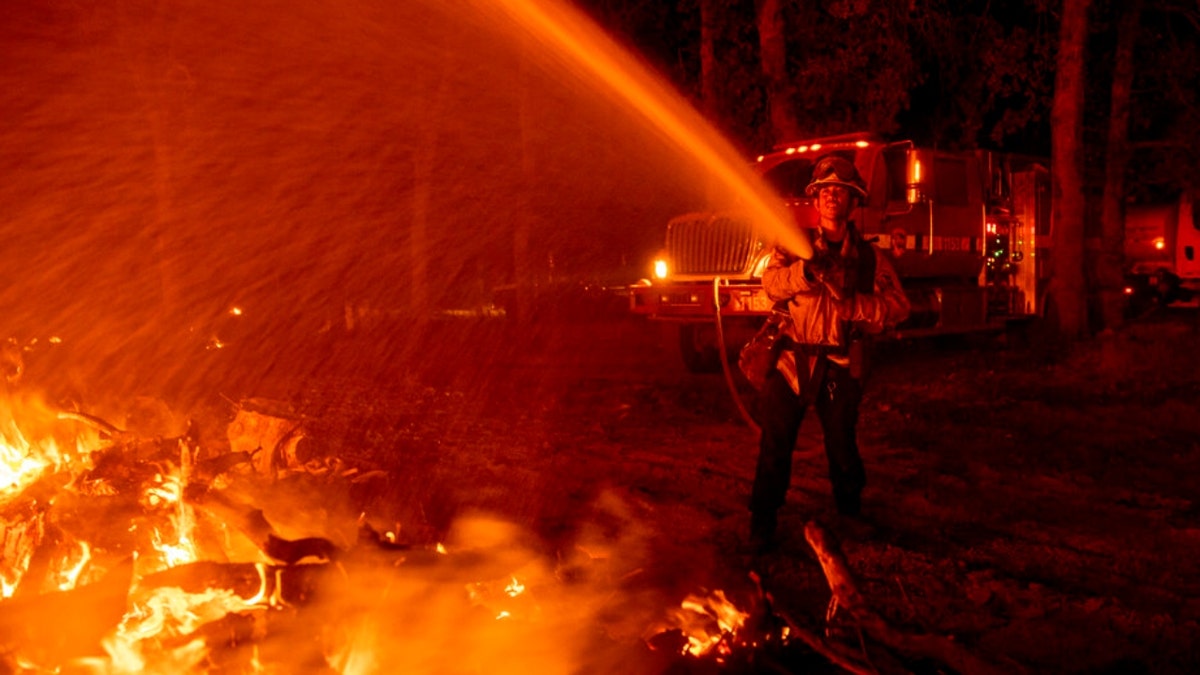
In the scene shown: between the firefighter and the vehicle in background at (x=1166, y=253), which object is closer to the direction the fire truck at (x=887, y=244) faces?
the firefighter

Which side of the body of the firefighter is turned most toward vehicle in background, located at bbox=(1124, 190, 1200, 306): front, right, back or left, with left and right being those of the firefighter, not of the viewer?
back

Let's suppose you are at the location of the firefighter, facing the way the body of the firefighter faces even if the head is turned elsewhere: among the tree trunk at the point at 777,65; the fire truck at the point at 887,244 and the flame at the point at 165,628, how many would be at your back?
2

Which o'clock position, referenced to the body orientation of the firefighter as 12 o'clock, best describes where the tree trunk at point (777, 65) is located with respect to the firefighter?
The tree trunk is roughly at 6 o'clock from the firefighter.

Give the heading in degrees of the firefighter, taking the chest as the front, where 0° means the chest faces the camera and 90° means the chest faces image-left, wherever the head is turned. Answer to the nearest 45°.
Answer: approximately 0°

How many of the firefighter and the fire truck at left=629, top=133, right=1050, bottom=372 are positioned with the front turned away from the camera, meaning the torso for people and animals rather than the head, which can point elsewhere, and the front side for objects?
0

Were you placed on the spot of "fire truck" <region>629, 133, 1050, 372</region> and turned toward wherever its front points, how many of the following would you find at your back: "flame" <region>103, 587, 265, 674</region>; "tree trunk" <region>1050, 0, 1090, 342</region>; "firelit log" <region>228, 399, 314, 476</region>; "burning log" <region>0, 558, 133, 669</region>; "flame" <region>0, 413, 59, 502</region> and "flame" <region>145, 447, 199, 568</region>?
1

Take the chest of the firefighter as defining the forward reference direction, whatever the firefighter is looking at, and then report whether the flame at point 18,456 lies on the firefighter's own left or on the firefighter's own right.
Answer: on the firefighter's own right

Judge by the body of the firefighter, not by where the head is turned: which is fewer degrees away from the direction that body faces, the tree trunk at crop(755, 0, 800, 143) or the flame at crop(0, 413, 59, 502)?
the flame

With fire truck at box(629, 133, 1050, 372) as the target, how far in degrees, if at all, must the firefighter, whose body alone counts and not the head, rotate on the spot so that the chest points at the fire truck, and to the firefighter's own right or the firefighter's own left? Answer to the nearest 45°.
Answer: approximately 180°

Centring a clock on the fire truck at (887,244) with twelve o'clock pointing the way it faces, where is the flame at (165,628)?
The flame is roughly at 11 o'clock from the fire truck.

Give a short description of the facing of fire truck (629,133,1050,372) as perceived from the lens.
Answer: facing the viewer and to the left of the viewer

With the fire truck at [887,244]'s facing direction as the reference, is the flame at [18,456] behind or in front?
in front

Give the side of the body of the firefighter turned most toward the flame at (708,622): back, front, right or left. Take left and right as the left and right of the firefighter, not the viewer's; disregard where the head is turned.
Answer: front

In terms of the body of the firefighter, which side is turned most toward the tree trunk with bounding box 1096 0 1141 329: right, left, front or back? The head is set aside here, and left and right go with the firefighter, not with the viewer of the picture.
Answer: back

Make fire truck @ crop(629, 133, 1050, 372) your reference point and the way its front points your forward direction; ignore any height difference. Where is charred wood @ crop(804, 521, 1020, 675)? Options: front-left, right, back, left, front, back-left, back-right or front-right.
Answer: front-left

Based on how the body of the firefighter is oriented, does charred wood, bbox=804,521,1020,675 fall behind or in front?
in front
